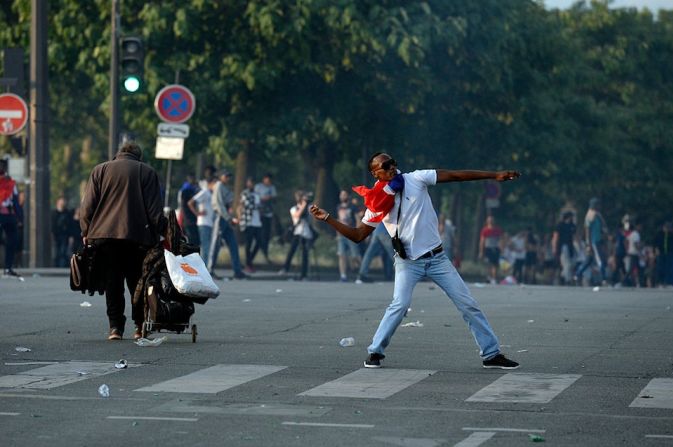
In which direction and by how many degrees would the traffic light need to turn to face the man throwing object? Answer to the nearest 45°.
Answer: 0° — it already faces them

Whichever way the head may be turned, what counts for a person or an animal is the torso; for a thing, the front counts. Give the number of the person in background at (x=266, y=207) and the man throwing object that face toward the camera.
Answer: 2

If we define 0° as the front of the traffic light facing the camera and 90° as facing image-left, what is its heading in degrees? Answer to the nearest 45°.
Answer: approximately 0°

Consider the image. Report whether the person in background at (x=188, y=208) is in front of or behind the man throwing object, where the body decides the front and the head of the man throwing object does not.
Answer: behind

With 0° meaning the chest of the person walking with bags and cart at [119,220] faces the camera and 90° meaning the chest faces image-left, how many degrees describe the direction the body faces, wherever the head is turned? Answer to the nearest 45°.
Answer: approximately 180°

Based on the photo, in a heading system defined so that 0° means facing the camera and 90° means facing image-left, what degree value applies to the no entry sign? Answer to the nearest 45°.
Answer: approximately 0°

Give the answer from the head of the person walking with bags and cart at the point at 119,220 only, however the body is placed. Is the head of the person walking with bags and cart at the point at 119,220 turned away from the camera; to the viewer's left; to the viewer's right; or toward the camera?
away from the camera

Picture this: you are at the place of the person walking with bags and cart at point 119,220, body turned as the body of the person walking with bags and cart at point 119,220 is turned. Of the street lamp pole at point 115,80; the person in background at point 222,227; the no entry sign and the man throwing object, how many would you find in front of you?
3

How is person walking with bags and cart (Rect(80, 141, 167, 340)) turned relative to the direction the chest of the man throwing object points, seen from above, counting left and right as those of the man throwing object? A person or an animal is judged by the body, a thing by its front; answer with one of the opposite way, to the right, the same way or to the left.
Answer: the opposite way

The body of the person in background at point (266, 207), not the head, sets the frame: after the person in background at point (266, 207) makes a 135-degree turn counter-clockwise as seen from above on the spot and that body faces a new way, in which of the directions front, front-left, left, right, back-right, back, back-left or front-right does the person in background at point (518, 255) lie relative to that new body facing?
front
